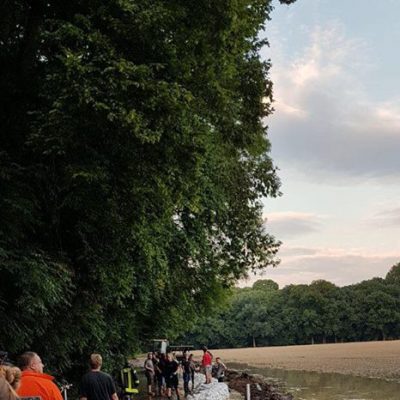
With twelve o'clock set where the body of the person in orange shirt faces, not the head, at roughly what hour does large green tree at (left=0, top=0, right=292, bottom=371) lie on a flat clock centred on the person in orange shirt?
The large green tree is roughly at 11 o'clock from the person in orange shirt.

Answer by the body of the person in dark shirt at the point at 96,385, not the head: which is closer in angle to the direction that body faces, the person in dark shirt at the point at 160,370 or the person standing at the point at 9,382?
the person in dark shirt

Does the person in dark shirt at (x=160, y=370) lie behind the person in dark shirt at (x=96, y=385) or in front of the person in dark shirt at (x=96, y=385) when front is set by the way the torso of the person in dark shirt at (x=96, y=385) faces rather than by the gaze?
in front

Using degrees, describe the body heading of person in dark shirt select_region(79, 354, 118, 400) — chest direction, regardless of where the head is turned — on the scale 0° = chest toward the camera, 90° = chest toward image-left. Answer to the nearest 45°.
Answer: approximately 180°

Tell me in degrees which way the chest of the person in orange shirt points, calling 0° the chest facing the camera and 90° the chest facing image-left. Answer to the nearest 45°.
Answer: approximately 225°

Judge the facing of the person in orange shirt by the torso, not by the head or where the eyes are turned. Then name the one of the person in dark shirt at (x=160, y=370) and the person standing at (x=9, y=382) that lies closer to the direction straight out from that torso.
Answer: the person in dark shirt

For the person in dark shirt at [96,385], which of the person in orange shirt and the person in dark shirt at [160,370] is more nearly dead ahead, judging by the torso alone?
the person in dark shirt

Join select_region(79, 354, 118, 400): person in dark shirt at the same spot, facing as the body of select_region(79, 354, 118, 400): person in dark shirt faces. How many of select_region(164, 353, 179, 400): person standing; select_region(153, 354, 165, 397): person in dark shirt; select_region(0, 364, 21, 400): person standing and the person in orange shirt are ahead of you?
2

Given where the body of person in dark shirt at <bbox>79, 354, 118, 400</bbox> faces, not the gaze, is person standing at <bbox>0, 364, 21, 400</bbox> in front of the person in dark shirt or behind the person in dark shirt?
behind

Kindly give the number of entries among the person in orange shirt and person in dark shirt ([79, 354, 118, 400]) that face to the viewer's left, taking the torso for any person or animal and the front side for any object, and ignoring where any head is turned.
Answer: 0

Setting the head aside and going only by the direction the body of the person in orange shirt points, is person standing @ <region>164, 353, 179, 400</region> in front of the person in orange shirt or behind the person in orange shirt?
in front
